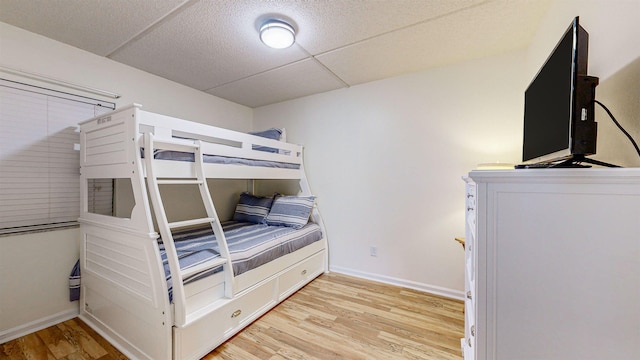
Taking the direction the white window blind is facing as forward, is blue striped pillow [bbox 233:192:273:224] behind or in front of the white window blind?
in front

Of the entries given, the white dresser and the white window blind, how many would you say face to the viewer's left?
1

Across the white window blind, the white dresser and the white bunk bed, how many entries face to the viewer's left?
1

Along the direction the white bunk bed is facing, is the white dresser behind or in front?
in front

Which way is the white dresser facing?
to the viewer's left

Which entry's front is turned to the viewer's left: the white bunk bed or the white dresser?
the white dresser

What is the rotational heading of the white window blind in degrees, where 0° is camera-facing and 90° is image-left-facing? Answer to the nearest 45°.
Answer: approximately 315°
